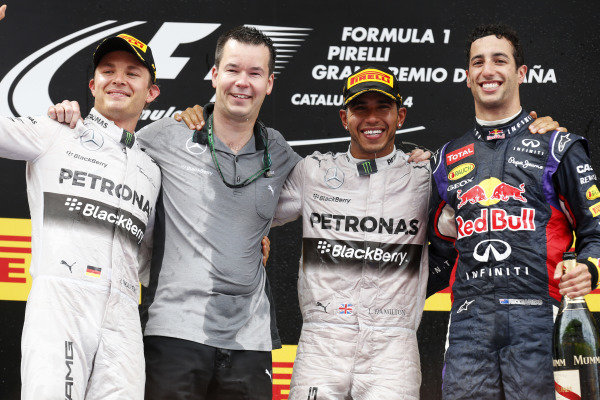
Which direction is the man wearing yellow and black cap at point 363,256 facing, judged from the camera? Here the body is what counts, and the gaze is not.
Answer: toward the camera

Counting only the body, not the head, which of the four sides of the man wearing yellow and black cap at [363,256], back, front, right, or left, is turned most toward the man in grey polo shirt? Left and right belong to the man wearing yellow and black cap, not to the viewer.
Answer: right

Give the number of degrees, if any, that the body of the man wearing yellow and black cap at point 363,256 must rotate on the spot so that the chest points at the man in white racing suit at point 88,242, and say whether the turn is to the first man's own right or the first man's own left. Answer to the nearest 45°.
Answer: approximately 45° to the first man's own right

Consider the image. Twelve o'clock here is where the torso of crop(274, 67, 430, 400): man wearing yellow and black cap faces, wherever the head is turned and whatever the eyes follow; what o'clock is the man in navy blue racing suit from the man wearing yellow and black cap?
The man in navy blue racing suit is roughly at 10 o'clock from the man wearing yellow and black cap.
